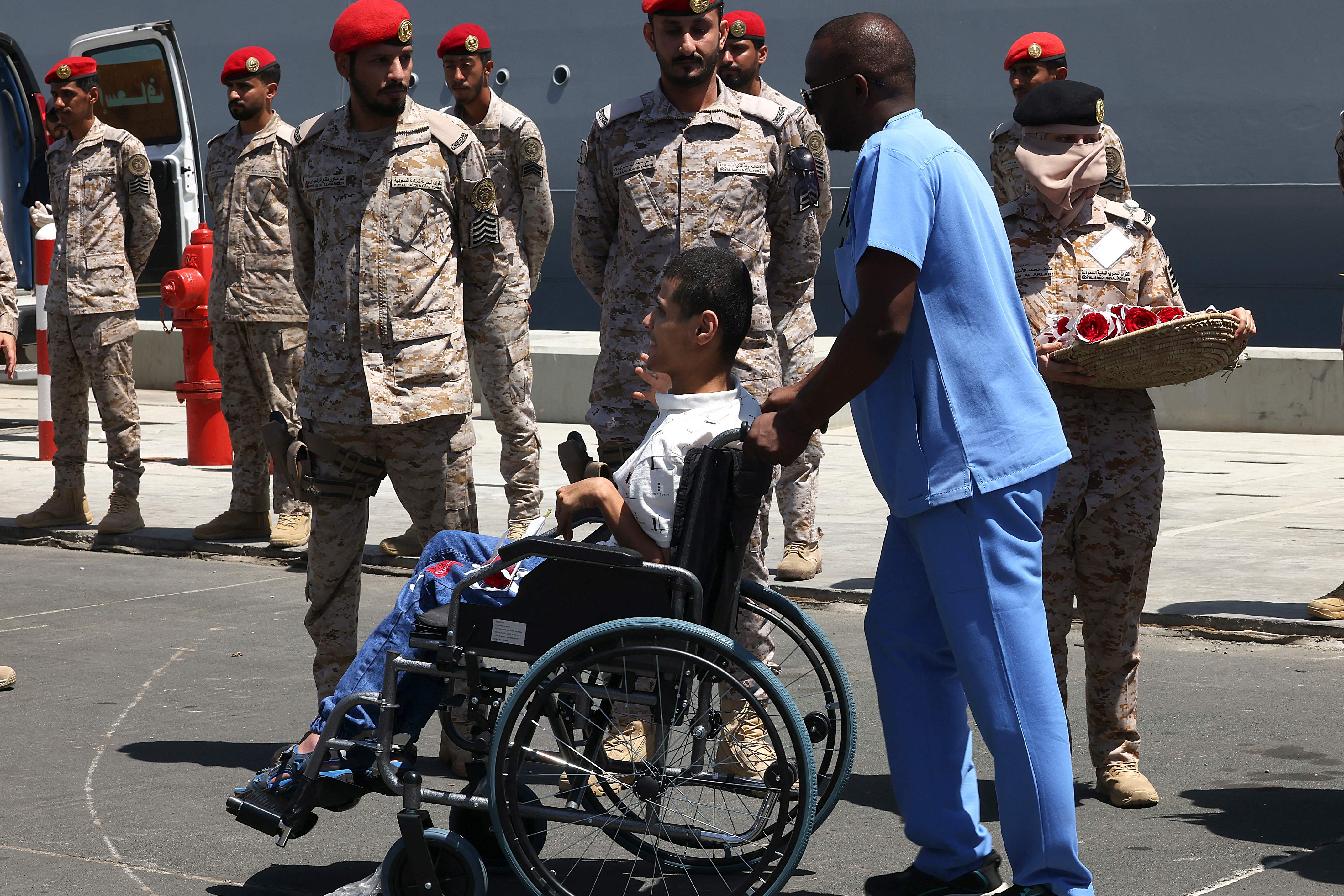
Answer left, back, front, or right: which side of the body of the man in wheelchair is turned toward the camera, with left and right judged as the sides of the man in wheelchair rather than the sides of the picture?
left

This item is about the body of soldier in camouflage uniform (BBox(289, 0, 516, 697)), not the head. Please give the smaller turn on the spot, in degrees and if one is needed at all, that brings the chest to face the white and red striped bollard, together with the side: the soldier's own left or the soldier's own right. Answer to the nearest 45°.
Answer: approximately 180°

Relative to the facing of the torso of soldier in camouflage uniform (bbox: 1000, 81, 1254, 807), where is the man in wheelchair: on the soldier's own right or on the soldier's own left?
on the soldier's own right

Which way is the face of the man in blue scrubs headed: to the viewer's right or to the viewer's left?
to the viewer's left

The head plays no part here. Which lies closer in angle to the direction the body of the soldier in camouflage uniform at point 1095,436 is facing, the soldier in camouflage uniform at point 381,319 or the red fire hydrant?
the soldier in camouflage uniform

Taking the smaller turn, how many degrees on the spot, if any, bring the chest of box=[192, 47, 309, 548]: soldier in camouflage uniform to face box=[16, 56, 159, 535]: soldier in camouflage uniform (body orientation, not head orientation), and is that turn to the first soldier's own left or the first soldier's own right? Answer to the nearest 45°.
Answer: approximately 90° to the first soldier's own right

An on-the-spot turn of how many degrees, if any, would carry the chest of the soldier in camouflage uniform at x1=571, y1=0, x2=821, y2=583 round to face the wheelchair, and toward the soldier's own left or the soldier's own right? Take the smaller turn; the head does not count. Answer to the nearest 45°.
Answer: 0° — they already face it

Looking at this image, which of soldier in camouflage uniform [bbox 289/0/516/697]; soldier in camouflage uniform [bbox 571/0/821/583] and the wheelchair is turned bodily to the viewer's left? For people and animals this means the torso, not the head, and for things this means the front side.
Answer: the wheelchair

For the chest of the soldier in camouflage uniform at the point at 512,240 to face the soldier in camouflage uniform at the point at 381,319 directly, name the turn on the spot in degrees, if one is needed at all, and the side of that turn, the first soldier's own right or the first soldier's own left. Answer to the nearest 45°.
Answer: approximately 45° to the first soldier's own left

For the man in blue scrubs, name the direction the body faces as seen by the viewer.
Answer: to the viewer's left
